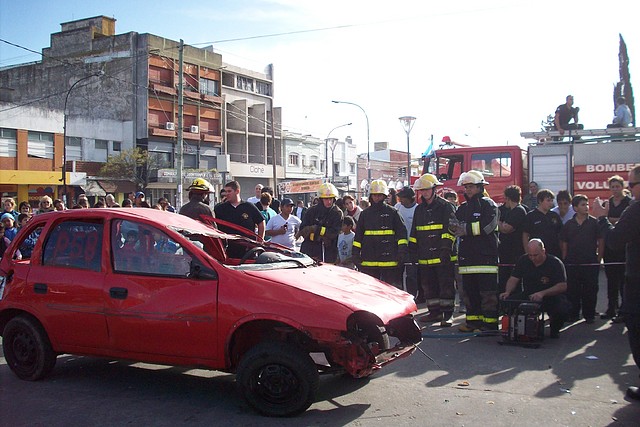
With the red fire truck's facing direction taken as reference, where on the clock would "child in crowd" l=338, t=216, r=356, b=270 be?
The child in crowd is roughly at 10 o'clock from the red fire truck.

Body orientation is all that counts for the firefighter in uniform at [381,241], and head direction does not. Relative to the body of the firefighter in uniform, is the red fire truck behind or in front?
behind

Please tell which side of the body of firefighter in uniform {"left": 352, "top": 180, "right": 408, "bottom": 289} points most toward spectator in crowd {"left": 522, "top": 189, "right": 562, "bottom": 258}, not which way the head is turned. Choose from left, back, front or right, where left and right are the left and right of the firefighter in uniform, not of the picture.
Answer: left
